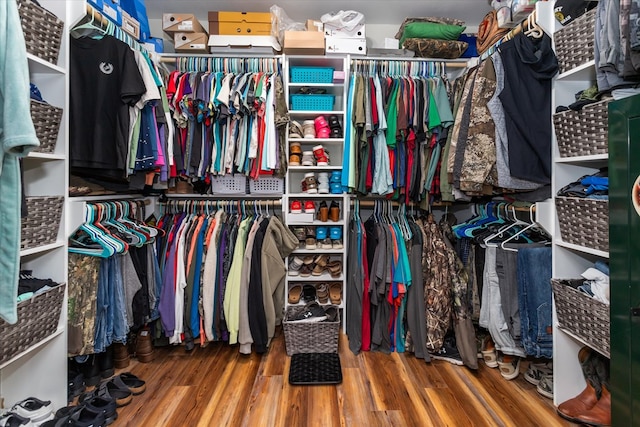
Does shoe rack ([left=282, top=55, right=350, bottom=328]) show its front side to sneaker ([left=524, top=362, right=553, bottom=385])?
no

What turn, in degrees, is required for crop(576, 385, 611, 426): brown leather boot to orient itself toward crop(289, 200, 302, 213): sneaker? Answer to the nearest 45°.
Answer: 0° — it already faces it

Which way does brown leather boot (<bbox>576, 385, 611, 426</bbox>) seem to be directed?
to the viewer's left

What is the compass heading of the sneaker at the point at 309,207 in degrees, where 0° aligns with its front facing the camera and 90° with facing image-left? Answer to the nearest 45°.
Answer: approximately 0°

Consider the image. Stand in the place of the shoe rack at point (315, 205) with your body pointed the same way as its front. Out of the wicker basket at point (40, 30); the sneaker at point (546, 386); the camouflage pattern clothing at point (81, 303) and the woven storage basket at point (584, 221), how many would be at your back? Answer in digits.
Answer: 0

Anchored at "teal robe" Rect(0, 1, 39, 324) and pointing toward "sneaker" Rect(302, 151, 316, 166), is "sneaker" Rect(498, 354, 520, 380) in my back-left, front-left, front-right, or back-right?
front-right

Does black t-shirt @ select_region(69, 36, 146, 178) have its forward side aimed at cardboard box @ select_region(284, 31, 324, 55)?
no

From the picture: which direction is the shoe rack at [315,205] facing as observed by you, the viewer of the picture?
facing the viewer

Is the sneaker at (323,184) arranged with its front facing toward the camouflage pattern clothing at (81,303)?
no

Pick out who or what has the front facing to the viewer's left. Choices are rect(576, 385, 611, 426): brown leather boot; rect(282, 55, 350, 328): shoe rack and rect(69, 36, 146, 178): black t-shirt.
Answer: the brown leather boot

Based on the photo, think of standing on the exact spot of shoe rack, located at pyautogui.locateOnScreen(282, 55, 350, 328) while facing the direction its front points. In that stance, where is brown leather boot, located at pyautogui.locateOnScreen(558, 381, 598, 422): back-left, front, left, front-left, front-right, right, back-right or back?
front-left

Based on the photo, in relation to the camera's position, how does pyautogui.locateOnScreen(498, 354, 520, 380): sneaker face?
facing the viewer and to the left of the viewer
